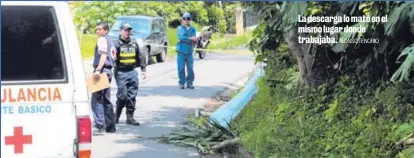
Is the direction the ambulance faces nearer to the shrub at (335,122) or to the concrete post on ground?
the concrete post on ground

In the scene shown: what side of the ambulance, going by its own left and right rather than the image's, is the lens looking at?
back

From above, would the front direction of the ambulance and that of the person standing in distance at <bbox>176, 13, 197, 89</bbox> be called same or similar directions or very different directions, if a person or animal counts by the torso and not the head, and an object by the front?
very different directions

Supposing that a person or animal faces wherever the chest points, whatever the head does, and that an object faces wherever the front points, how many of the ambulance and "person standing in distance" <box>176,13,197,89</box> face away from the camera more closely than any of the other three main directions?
1

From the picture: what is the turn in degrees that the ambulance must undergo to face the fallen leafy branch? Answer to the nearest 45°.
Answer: approximately 45° to its right

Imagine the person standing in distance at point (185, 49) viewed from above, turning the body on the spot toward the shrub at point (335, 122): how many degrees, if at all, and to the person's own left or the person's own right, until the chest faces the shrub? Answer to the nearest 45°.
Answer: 0° — they already face it

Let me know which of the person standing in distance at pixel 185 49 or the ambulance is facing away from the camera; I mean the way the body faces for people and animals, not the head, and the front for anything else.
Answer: the ambulance
